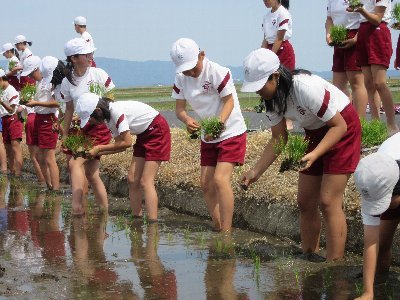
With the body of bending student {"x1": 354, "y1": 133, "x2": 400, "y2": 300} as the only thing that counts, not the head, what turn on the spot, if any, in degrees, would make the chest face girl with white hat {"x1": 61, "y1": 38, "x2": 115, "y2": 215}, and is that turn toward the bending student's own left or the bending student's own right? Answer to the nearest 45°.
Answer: approximately 90° to the bending student's own right

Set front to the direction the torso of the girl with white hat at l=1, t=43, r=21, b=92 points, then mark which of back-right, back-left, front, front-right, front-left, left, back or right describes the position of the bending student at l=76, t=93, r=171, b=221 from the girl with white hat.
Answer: front-left

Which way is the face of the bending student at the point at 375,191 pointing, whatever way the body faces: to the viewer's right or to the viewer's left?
to the viewer's left

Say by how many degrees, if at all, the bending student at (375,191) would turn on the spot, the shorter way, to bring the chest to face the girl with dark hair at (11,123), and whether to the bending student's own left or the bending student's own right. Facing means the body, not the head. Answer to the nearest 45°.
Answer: approximately 90° to the bending student's own right

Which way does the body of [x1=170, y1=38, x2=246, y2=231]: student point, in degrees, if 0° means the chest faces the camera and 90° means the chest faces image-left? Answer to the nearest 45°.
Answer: approximately 45°

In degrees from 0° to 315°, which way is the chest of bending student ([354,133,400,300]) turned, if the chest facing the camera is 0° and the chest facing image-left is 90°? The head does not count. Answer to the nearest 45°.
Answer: approximately 45°

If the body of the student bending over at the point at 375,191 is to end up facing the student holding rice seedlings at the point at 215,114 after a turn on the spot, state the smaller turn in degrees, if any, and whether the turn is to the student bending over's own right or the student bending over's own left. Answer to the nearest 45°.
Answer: approximately 90° to the student bending over's own right
